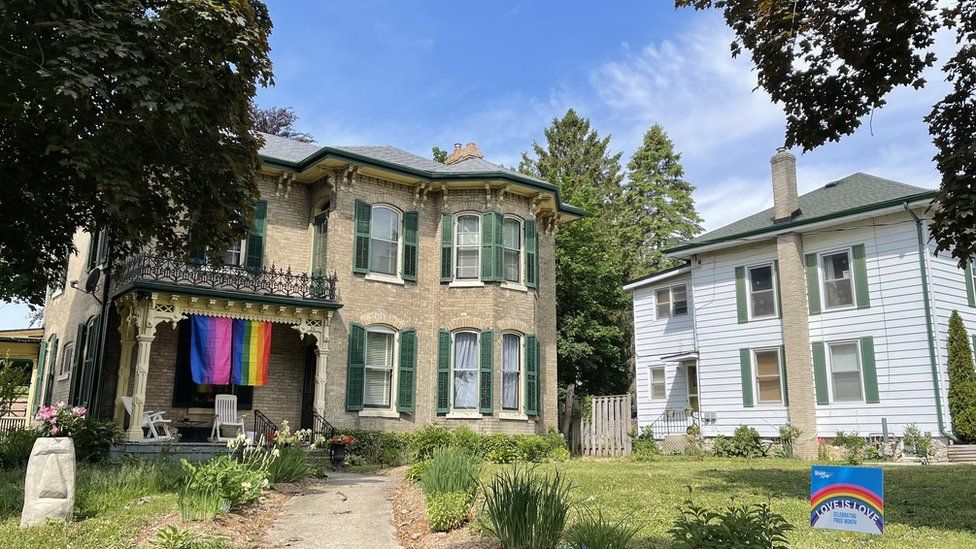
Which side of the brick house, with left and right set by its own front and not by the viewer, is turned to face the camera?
front

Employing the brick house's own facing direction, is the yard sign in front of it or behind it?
in front

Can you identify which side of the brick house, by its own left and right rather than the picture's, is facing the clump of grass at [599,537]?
front

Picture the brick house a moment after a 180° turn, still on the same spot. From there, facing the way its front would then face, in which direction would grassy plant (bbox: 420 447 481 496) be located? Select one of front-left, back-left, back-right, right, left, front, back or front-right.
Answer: back

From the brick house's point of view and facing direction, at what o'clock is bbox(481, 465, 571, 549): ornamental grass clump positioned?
The ornamental grass clump is roughly at 12 o'clock from the brick house.

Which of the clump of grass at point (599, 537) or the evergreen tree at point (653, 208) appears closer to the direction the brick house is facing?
the clump of grass

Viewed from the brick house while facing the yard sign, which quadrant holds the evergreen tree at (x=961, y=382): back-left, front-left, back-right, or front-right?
front-left

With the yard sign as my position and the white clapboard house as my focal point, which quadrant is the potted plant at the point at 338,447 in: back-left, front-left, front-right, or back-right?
front-left

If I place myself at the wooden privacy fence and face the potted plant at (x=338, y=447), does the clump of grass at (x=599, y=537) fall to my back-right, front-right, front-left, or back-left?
front-left

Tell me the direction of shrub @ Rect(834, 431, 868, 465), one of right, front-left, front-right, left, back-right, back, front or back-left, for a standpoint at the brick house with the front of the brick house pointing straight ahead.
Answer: left

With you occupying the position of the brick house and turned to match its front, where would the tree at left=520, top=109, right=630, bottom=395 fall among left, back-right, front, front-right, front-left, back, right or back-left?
back-left
